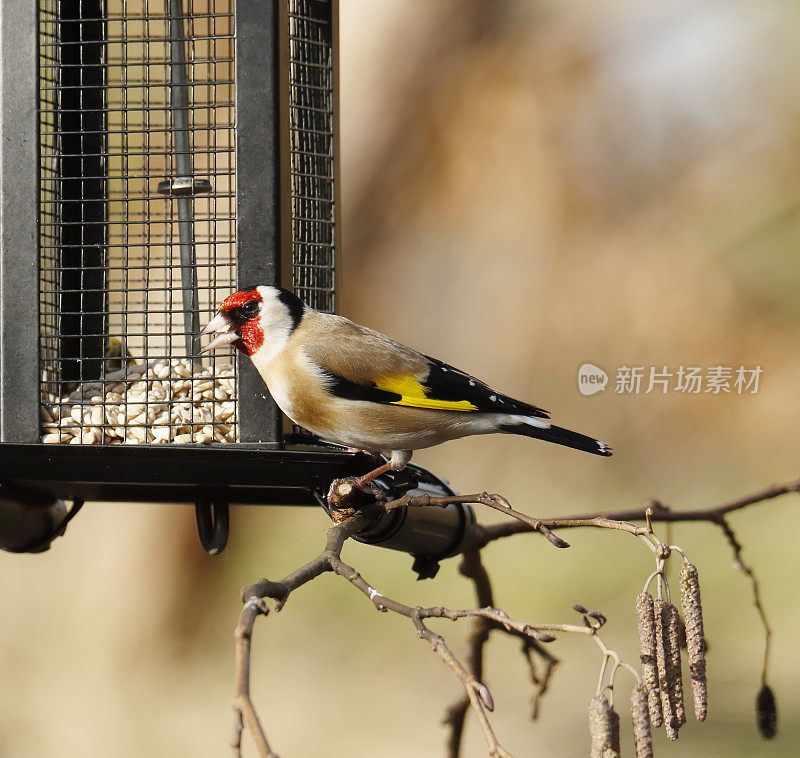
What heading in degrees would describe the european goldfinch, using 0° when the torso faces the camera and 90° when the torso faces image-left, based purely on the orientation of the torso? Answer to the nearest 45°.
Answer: approximately 90°

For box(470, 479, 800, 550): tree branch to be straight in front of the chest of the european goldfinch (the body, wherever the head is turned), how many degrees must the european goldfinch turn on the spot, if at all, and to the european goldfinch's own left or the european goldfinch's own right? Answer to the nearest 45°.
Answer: approximately 135° to the european goldfinch's own right
